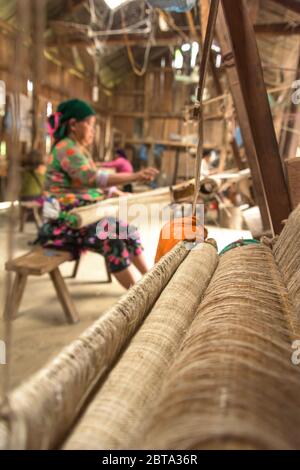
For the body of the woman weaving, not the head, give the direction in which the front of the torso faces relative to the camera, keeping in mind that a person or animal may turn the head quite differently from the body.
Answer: to the viewer's right

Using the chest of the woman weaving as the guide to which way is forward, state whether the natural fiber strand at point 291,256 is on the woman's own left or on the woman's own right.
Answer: on the woman's own right

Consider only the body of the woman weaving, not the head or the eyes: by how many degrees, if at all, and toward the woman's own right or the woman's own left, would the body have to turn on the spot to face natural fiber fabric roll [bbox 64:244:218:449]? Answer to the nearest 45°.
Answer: approximately 90° to the woman's own right

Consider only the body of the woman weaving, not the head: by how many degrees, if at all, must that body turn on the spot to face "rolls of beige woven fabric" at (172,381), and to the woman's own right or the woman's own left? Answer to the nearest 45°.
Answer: approximately 90° to the woman's own right
